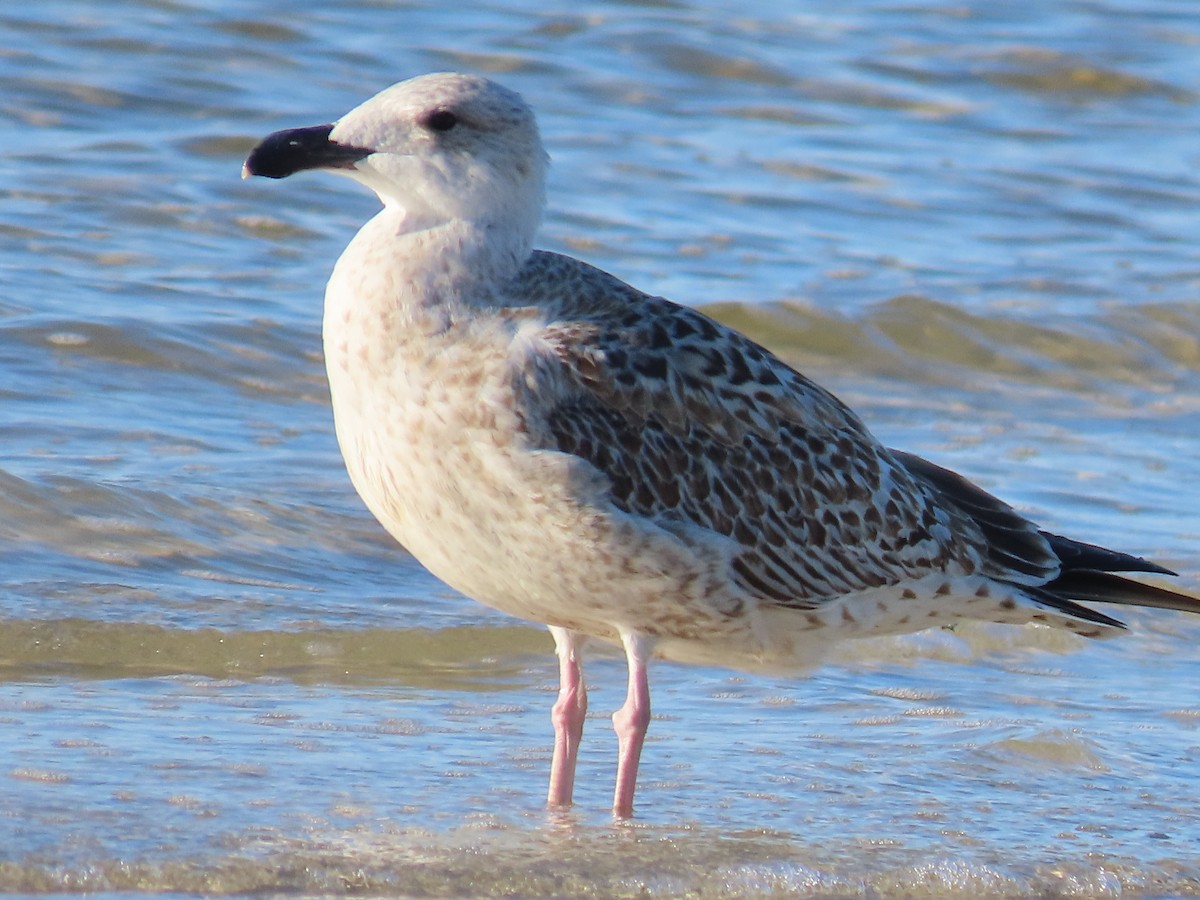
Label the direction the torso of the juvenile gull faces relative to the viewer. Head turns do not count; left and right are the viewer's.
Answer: facing to the left of the viewer
